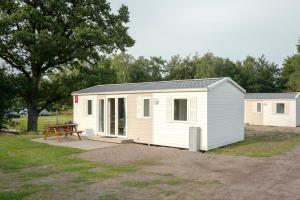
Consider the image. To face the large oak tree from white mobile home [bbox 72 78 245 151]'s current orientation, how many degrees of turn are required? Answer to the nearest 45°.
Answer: approximately 90° to its right

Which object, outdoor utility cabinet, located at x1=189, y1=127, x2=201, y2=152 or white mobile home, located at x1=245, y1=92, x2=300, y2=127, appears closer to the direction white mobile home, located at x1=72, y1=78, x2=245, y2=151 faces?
the outdoor utility cabinet

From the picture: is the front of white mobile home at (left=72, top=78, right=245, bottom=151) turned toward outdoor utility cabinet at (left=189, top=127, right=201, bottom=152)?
no

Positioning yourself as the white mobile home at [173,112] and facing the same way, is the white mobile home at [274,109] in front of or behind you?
behind

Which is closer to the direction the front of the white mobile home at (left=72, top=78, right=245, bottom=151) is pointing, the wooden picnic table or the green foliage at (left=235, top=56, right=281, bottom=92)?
the wooden picnic table

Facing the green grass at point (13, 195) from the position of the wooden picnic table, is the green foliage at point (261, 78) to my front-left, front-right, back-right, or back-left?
back-left

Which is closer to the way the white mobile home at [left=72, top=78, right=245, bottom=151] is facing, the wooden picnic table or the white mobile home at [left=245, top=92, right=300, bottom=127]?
the wooden picnic table

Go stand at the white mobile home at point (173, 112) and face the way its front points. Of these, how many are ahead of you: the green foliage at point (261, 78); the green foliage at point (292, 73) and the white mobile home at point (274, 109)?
0

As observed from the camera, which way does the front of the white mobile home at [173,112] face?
facing the viewer and to the left of the viewer
